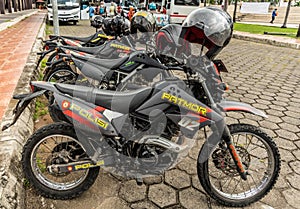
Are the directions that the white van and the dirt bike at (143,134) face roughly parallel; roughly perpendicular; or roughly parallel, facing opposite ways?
roughly perpendicular

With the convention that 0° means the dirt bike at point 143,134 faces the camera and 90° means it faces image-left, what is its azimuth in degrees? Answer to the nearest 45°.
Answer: approximately 270°

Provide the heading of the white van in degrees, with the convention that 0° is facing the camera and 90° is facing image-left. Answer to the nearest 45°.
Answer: approximately 0°

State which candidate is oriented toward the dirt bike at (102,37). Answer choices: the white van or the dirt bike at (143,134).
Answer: the white van

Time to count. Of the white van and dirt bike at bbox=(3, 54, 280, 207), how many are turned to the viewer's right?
1

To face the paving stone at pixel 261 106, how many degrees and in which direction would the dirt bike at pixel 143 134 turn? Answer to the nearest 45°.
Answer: approximately 45° to its left

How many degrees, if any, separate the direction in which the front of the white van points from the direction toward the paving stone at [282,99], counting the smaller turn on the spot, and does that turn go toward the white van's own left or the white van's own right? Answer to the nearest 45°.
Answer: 0° — it already faces it

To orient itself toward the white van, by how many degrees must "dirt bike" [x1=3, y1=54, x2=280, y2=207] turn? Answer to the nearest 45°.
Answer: approximately 90° to its left

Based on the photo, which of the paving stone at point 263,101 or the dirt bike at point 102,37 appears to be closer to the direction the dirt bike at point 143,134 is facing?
the paving stone

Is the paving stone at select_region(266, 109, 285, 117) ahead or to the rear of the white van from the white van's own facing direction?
ahead

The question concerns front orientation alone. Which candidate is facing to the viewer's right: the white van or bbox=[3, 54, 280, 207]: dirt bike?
the dirt bike

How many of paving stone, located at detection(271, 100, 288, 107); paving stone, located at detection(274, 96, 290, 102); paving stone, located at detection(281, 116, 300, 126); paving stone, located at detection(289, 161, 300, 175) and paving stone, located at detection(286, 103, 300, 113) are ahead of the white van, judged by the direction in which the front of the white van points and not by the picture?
5

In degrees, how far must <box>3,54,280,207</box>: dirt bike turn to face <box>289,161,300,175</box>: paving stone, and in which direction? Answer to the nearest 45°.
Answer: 0° — it already faces it
